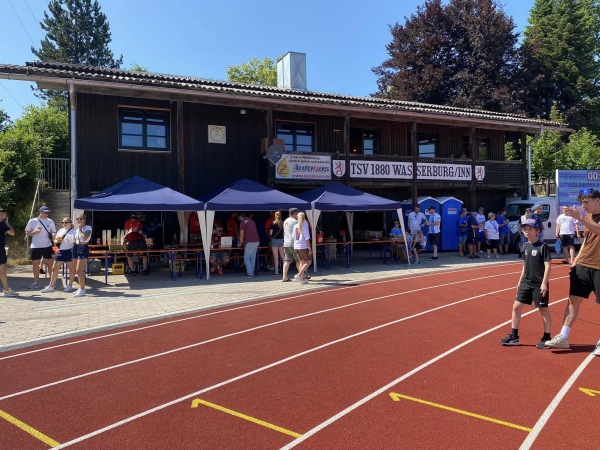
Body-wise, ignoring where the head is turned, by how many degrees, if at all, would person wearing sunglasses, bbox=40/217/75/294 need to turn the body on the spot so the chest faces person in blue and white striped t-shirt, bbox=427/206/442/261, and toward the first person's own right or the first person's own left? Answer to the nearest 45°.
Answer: approximately 135° to the first person's own left

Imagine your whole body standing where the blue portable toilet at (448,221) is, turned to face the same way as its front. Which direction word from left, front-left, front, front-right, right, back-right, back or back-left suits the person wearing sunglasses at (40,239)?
front-right

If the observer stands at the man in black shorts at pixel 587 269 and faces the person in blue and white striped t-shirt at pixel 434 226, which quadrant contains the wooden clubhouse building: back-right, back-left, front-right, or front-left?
front-left

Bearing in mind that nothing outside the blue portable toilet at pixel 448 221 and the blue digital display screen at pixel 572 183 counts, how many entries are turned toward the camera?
2

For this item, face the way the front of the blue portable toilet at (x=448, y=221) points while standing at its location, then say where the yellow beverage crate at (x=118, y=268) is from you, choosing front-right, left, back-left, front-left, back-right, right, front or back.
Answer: front-right

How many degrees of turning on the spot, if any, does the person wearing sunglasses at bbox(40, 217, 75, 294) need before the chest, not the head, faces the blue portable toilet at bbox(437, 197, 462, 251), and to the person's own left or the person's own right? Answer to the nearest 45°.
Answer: approximately 135° to the person's own left

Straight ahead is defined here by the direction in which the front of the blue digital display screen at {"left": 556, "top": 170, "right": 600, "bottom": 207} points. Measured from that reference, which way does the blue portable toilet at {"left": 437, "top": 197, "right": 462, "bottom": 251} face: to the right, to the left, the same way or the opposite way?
the same way

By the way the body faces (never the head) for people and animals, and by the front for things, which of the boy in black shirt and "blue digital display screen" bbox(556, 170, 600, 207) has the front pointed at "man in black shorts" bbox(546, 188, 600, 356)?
the blue digital display screen

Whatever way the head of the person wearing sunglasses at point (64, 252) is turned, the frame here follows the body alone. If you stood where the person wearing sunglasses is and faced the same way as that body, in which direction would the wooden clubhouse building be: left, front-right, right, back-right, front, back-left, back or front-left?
back

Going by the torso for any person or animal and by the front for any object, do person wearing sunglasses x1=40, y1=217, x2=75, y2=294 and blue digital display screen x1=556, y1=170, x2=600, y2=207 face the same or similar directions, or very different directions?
same or similar directions

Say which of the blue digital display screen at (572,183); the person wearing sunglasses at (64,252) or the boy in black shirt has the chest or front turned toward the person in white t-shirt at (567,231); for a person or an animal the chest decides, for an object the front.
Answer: the blue digital display screen

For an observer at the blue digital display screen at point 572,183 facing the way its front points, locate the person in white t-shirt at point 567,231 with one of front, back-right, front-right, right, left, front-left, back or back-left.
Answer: front

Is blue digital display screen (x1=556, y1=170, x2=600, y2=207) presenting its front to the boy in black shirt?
yes

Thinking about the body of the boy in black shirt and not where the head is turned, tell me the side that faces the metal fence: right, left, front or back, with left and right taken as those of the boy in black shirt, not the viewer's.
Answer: right

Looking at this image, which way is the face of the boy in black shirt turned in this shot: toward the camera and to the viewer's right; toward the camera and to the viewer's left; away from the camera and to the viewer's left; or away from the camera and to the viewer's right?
toward the camera and to the viewer's left

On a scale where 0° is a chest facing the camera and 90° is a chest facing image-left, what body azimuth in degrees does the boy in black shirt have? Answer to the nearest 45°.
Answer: approximately 45°

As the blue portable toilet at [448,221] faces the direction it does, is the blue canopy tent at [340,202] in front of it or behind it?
in front

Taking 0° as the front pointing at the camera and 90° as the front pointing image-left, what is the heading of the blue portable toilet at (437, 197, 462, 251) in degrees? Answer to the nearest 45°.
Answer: approximately 0°
